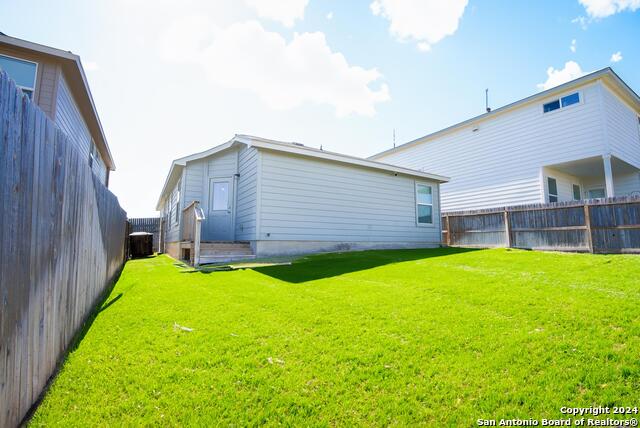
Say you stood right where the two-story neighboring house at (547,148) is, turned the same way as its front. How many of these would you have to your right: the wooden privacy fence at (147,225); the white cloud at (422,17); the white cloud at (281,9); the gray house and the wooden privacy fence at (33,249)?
0

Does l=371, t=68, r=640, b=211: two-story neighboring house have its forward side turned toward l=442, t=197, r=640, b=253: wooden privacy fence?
no

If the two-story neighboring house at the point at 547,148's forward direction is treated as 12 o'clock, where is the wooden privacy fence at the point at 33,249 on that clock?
The wooden privacy fence is roughly at 8 o'clock from the two-story neighboring house.

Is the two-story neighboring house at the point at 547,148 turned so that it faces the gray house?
no

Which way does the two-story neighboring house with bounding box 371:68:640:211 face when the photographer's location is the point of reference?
facing away from the viewer and to the left of the viewer

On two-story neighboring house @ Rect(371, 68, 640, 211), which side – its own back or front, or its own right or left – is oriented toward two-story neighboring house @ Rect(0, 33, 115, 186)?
left

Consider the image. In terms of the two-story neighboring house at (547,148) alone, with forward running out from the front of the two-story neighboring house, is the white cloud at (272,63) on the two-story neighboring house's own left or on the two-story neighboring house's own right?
on the two-story neighboring house's own left
